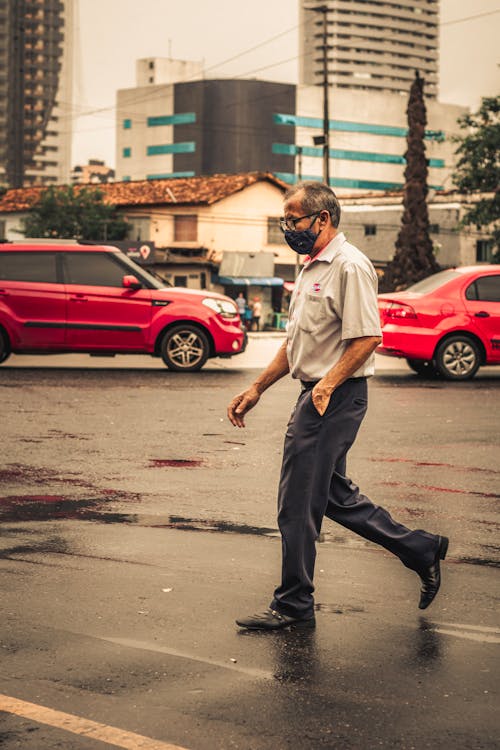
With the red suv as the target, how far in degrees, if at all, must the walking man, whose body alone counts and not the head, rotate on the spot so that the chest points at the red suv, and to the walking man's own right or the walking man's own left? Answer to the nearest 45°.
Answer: approximately 90° to the walking man's own right

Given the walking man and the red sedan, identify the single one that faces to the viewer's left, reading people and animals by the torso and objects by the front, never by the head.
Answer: the walking man

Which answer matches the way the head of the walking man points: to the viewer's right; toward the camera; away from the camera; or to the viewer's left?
to the viewer's left

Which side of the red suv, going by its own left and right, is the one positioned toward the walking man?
right

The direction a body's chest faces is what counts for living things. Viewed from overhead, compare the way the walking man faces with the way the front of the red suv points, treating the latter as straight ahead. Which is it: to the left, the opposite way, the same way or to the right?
the opposite way

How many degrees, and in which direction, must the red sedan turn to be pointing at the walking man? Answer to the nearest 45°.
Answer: approximately 90° to its right

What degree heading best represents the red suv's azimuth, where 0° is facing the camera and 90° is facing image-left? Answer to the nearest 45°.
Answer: approximately 270°

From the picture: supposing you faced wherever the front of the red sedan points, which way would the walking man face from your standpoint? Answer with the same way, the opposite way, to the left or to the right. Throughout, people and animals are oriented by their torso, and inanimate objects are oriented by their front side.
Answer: the opposite way

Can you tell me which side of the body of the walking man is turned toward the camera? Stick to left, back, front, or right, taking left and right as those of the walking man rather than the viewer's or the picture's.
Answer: left

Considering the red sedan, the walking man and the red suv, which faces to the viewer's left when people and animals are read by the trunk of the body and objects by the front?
the walking man

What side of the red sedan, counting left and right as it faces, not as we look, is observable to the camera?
right

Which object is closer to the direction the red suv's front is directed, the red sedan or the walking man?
the red sedan

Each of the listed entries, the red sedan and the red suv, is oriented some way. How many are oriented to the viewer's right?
2
